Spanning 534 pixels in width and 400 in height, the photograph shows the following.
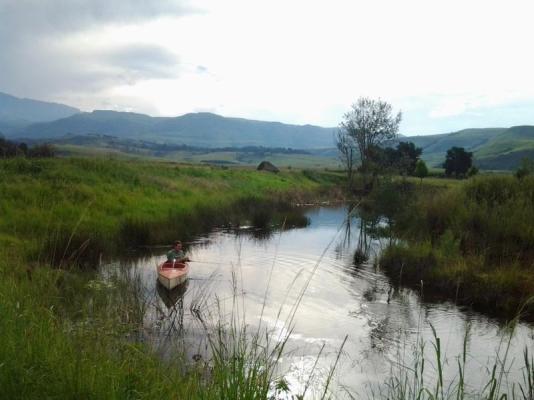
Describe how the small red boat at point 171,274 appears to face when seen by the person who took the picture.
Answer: facing the viewer
